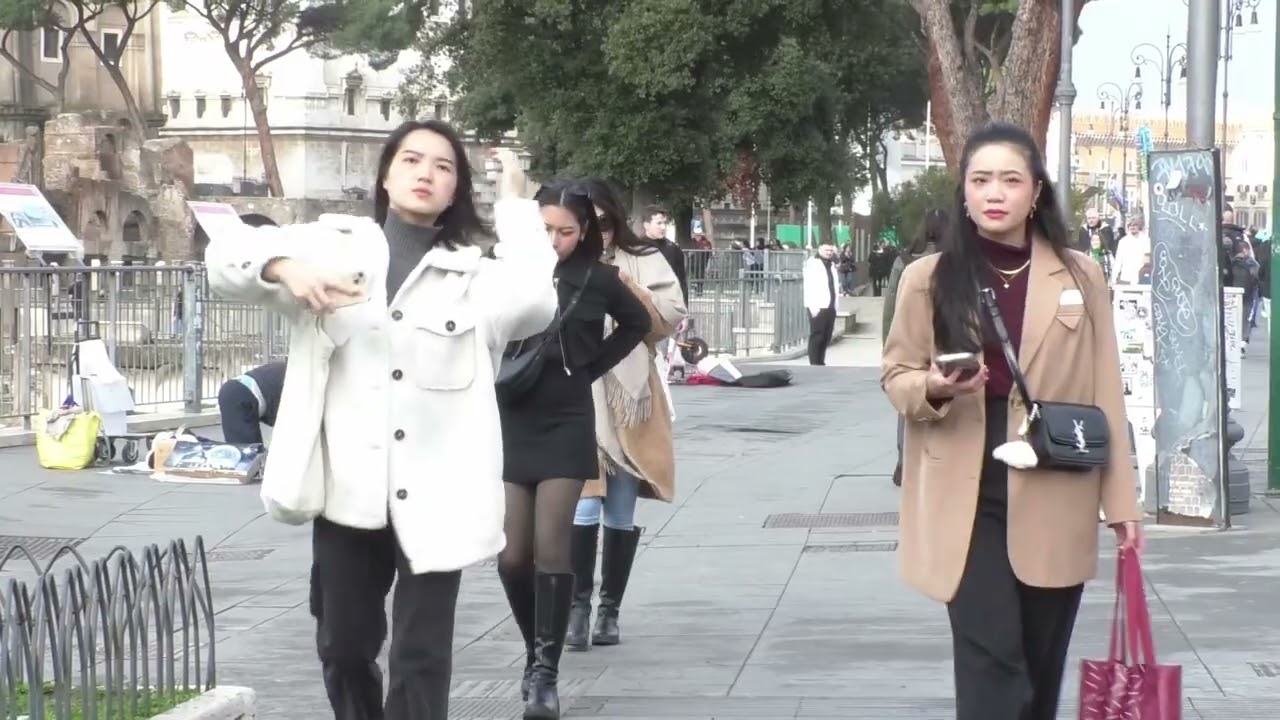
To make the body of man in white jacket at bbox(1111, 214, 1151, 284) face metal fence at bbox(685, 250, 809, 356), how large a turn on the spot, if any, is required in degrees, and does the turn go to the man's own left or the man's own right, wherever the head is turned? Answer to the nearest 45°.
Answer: approximately 135° to the man's own right

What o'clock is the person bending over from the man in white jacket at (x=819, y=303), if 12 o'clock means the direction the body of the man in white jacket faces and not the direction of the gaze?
The person bending over is roughly at 2 o'clock from the man in white jacket.

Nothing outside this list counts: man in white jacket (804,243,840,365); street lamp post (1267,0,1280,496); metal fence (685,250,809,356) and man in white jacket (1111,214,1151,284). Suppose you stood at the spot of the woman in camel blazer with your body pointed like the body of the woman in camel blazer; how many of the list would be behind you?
4

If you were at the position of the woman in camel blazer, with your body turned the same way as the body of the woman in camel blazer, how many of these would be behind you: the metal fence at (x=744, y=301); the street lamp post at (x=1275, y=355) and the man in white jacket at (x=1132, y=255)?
3

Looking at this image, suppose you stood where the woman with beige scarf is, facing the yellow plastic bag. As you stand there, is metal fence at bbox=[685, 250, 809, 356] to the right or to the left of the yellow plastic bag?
right

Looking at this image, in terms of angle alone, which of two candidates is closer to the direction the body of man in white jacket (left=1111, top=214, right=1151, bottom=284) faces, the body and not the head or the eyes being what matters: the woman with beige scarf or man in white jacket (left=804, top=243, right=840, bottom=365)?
the woman with beige scarf

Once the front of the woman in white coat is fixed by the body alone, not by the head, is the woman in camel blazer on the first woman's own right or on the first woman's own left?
on the first woman's own left

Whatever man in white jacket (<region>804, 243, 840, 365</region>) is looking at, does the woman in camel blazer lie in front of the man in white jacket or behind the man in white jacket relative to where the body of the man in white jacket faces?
in front

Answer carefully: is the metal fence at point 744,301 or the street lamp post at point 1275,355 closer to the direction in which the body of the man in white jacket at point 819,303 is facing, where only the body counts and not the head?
the street lamp post

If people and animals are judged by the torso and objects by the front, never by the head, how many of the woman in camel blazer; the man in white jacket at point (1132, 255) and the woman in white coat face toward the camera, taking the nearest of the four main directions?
3

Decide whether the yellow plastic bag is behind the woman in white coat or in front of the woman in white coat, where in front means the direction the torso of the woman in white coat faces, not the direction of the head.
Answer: behind

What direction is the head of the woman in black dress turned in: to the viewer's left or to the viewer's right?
to the viewer's left

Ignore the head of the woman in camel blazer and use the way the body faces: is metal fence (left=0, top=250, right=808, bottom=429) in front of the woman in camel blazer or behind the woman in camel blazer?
behind

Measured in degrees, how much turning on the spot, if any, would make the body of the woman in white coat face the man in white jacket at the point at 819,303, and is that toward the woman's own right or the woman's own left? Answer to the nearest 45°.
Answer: approximately 180°

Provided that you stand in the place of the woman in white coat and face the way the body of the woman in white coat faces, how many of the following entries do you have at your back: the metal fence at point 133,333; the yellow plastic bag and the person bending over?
3

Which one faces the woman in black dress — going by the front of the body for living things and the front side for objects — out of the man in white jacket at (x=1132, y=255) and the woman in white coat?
the man in white jacket

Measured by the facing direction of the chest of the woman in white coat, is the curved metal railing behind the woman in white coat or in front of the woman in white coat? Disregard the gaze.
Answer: behind
